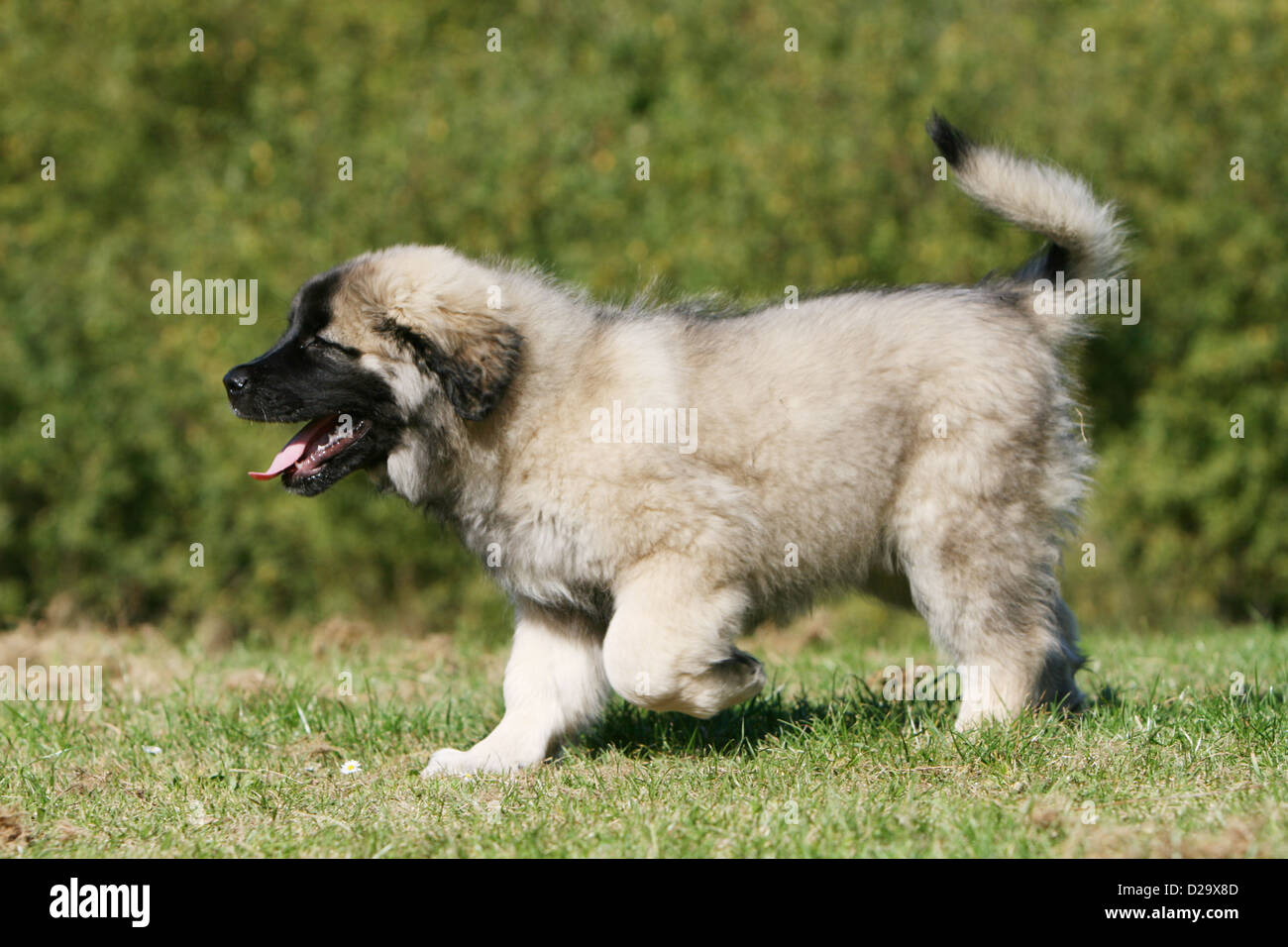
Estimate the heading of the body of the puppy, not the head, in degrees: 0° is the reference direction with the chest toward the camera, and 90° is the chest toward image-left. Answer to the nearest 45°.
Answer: approximately 90°
